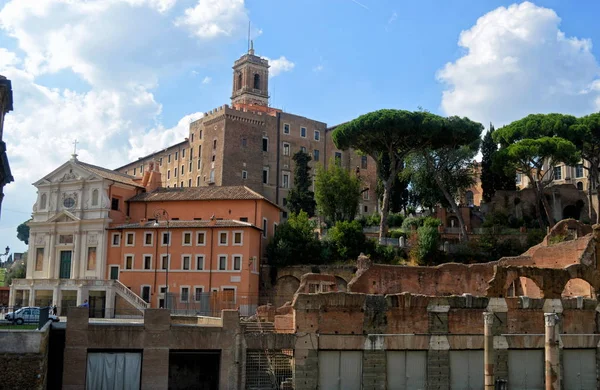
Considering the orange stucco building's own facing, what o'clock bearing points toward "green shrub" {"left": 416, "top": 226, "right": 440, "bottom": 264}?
The green shrub is roughly at 9 o'clock from the orange stucco building.

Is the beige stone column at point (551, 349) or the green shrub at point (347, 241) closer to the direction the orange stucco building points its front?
the beige stone column

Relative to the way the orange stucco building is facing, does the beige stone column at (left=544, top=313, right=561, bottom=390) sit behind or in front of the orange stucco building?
in front

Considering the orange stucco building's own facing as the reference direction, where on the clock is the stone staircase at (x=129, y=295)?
The stone staircase is roughly at 2 o'clock from the orange stucco building.

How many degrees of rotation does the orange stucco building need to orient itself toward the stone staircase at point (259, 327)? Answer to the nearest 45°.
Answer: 0° — it already faces it

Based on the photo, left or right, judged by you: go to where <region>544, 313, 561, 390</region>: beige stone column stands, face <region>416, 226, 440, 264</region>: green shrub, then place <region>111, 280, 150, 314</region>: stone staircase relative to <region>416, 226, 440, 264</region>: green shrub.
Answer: left

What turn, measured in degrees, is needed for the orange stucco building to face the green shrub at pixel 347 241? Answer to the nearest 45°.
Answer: approximately 90° to its left

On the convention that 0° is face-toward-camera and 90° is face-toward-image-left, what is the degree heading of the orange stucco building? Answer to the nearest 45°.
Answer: approximately 0°
